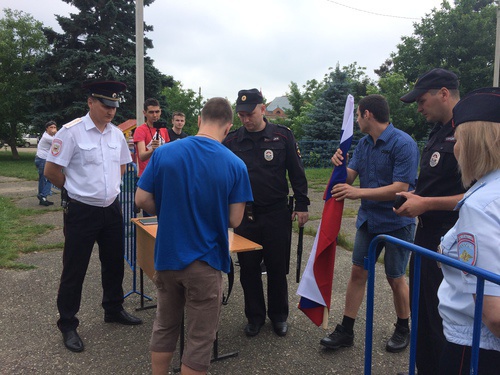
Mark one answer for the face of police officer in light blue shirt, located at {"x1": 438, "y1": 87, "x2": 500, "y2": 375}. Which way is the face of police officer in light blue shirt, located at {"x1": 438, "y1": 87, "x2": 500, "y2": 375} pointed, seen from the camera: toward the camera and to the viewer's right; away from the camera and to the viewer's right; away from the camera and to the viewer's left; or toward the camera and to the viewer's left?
away from the camera and to the viewer's left

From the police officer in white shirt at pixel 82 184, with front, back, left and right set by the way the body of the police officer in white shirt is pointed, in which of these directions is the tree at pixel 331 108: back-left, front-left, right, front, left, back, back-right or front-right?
left

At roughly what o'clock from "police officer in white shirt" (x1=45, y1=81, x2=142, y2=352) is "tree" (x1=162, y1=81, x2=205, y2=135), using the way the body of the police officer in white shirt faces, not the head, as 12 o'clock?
The tree is roughly at 8 o'clock from the police officer in white shirt.

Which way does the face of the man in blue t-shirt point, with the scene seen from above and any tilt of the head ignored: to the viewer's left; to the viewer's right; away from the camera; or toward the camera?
away from the camera

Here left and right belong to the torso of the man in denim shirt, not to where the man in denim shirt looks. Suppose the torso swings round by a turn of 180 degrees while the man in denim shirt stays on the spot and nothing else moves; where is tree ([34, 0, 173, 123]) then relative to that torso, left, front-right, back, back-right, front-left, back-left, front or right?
left

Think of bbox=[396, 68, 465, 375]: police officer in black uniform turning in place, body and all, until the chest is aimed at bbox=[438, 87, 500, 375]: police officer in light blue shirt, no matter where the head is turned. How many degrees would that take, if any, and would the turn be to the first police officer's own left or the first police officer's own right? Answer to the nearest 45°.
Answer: approximately 90° to the first police officer's own left

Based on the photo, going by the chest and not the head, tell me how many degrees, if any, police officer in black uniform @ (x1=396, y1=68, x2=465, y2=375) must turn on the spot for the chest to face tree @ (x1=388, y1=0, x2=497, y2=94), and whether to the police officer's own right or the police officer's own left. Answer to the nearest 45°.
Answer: approximately 90° to the police officer's own right

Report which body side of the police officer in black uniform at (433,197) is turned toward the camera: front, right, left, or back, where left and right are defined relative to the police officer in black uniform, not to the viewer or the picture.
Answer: left

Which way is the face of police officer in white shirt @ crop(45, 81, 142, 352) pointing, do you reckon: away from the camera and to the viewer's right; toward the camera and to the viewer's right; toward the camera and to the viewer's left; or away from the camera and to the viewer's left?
toward the camera and to the viewer's right

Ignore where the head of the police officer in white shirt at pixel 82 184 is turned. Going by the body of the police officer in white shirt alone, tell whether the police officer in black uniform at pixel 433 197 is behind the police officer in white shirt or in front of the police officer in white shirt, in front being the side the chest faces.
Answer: in front

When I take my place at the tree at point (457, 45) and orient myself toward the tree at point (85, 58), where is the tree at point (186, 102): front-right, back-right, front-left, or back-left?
front-right

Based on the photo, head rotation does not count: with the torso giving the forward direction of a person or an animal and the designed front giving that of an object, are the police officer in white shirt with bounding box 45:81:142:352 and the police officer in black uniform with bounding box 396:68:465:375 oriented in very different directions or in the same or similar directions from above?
very different directions

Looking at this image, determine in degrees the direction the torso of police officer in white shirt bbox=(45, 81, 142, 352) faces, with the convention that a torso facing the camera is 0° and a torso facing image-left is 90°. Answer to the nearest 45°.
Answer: approximately 315°

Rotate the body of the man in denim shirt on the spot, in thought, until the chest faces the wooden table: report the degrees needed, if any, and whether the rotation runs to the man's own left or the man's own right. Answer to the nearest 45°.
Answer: approximately 45° to the man's own right

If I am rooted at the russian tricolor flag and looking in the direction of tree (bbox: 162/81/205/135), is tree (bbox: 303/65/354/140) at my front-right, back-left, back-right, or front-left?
front-right

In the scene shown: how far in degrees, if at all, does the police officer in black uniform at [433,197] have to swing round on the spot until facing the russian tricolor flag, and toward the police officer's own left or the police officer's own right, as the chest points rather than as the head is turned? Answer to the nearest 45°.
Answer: approximately 45° to the police officer's own right

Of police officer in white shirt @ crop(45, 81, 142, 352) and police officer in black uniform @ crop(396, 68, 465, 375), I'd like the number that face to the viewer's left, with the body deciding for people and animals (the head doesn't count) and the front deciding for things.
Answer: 1

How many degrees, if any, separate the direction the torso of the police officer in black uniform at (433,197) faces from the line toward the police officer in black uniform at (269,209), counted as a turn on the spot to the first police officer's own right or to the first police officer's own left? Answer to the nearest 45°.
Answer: approximately 45° to the first police officer's own right
